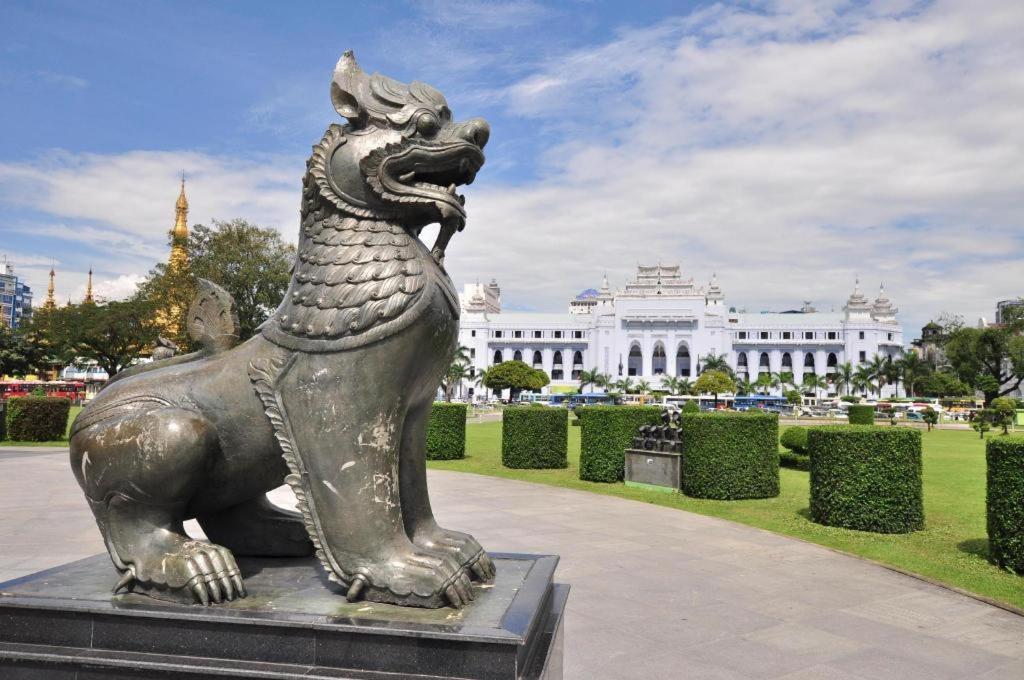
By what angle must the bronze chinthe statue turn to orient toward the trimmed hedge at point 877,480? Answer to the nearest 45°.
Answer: approximately 45° to its left

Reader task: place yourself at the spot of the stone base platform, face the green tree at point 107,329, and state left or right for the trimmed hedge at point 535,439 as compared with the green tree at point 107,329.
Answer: right

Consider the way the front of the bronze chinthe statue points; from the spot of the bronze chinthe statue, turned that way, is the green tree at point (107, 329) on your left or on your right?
on your left

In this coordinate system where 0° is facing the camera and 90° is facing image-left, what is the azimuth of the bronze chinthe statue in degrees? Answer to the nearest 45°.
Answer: approximately 270°

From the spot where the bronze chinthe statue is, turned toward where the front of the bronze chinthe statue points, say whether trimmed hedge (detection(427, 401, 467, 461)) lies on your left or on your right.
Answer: on your left

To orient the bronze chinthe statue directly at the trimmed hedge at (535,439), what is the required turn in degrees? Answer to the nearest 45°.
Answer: approximately 45° to its left

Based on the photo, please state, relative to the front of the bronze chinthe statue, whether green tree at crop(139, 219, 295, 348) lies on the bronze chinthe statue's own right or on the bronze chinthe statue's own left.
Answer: on the bronze chinthe statue's own left
